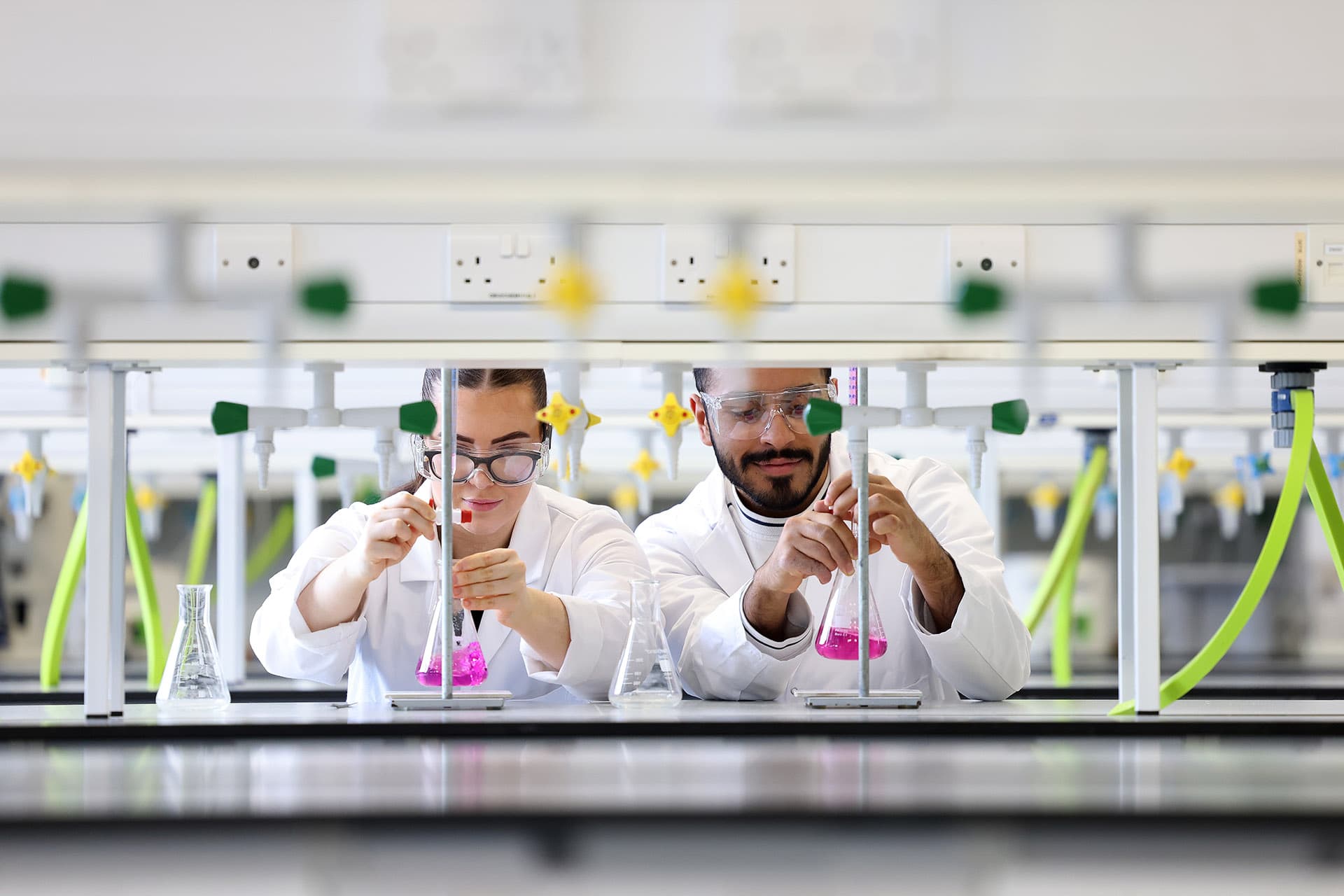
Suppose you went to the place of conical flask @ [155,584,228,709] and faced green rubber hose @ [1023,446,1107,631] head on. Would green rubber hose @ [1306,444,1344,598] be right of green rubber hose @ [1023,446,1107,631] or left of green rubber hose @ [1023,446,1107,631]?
right

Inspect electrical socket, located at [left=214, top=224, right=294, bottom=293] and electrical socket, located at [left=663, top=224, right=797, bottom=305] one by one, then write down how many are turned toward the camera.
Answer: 2

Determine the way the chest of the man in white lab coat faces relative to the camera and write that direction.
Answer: toward the camera

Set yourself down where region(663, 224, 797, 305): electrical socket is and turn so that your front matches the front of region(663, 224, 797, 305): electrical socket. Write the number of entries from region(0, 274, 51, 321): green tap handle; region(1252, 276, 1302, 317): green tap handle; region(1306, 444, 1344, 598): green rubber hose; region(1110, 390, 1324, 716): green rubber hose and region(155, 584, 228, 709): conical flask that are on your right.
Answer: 2

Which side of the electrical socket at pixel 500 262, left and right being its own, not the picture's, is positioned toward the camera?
front

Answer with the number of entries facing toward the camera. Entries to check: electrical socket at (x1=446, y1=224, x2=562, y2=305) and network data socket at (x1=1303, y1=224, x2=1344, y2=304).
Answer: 2

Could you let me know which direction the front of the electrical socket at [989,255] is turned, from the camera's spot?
facing the viewer
